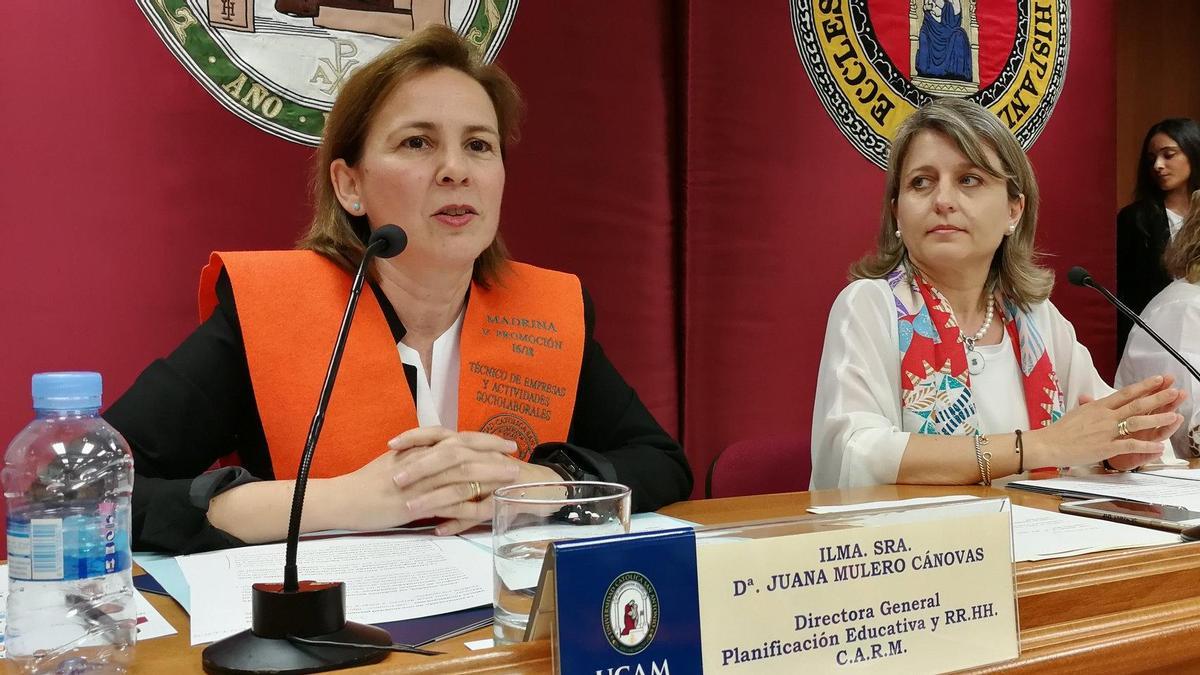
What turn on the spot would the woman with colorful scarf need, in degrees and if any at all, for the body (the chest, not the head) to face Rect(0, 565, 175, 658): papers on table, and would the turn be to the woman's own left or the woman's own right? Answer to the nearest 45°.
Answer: approximately 45° to the woman's own right

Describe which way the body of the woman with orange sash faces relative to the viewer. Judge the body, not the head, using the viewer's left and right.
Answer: facing the viewer and to the right of the viewer

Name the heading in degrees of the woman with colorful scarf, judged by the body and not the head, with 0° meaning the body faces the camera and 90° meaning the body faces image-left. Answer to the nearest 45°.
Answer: approximately 315°

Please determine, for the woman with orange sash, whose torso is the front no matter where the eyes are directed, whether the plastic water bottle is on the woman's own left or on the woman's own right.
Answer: on the woman's own right

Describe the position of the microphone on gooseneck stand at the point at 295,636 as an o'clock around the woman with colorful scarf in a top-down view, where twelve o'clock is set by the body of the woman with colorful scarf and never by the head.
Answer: The microphone on gooseneck stand is roughly at 2 o'clock from the woman with colorful scarf.

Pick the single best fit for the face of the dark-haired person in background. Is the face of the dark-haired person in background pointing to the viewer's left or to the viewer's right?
to the viewer's left

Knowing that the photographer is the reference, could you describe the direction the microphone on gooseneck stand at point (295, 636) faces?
facing away from the viewer and to the right of the viewer

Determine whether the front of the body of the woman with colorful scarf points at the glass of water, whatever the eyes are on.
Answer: no

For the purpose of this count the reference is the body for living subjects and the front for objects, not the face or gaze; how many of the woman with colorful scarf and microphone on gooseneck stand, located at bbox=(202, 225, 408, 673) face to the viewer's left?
0

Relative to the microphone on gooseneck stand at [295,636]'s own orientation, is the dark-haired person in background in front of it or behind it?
in front

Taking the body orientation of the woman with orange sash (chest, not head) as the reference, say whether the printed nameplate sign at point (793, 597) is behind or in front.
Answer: in front

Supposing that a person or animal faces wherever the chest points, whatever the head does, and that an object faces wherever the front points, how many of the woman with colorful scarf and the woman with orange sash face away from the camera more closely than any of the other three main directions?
0

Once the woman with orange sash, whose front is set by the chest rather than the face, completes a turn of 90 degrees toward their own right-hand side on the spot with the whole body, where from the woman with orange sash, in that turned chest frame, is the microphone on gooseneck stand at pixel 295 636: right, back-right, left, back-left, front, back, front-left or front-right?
front-left

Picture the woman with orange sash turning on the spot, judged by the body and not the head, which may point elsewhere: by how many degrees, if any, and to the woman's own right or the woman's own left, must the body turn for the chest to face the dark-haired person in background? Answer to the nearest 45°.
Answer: approximately 90° to the woman's own left

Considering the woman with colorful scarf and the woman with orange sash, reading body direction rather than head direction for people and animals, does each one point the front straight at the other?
no

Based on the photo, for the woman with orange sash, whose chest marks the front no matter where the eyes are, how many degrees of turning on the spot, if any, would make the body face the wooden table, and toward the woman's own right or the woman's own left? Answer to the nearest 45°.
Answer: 0° — they already face it

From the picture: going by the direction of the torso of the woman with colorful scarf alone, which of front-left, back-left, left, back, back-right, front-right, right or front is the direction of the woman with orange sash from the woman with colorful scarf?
right

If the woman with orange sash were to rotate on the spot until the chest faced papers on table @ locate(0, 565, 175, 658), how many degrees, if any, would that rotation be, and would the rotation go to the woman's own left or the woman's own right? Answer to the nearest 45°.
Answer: approximately 45° to the woman's own right
